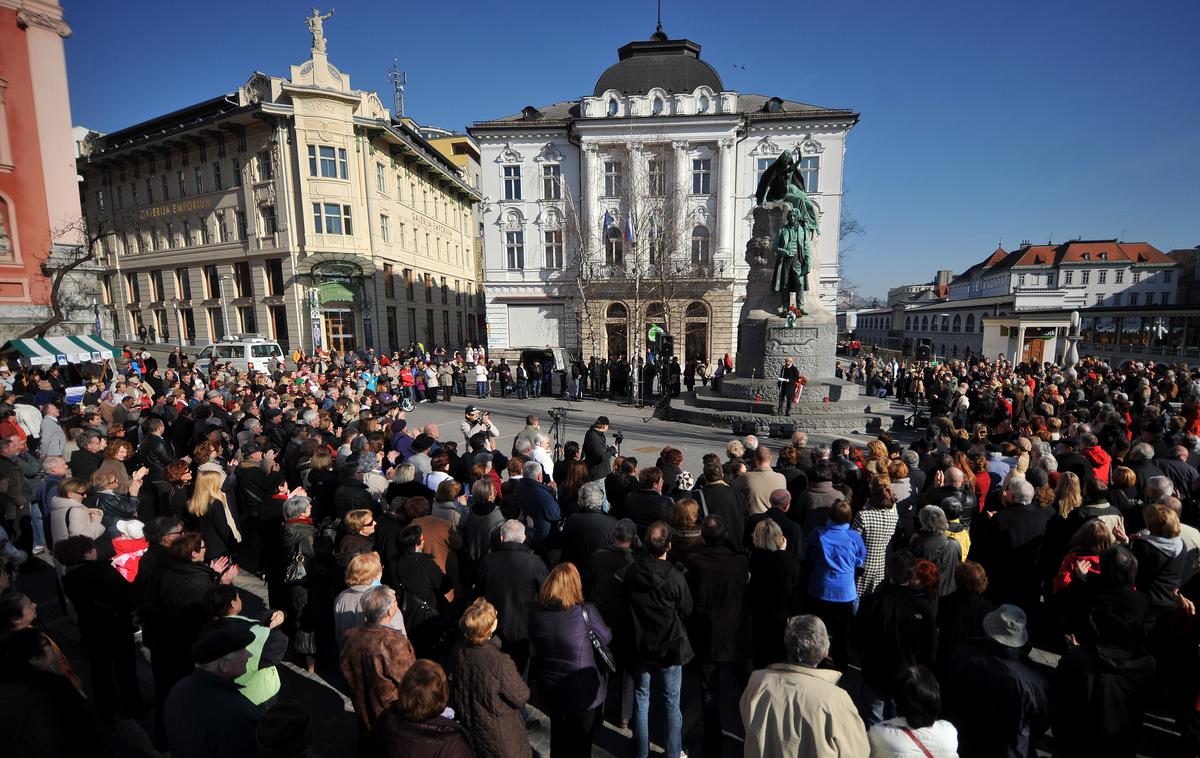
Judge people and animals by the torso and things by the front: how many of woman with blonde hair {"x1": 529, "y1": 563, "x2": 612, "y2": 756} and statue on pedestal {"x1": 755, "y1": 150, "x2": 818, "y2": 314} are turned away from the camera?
1

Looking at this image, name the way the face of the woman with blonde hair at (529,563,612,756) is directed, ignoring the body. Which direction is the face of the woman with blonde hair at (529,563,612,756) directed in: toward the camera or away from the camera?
away from the camera

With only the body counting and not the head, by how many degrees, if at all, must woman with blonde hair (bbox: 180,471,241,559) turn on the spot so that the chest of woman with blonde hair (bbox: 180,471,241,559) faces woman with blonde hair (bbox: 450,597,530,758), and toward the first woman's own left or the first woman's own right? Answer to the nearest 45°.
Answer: approximately 135° to the first woman's own right

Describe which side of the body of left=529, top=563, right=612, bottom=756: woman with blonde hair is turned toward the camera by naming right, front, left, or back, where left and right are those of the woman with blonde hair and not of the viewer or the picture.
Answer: back

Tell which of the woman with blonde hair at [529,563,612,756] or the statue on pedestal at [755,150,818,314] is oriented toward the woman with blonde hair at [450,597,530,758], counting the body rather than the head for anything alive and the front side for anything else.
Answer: the statue on pedestal

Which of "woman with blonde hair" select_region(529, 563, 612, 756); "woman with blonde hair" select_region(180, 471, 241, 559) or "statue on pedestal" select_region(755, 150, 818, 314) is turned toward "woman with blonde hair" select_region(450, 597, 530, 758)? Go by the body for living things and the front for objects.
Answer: the statue on pedestal

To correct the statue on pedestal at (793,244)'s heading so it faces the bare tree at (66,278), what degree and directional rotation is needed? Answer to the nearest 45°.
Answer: approximately 90° to its right

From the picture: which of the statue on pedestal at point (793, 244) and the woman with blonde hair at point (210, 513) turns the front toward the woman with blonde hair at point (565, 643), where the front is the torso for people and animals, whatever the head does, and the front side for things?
the statue on pedestal

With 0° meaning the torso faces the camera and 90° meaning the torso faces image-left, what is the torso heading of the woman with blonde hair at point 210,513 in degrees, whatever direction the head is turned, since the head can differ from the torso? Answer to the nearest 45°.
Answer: approximately 225°

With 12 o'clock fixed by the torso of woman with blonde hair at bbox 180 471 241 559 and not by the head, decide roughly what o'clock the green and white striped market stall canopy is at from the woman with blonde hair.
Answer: The green and white striped market stall canopy is roughly at 10 o'clock from the woman with blonde hair.

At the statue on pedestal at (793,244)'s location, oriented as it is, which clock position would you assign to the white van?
The white van is roughly at 3 o'clock from the statue on pedestal.

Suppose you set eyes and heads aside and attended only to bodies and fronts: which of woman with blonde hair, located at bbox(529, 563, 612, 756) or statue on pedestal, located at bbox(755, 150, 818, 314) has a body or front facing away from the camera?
the woman with blonde hair
